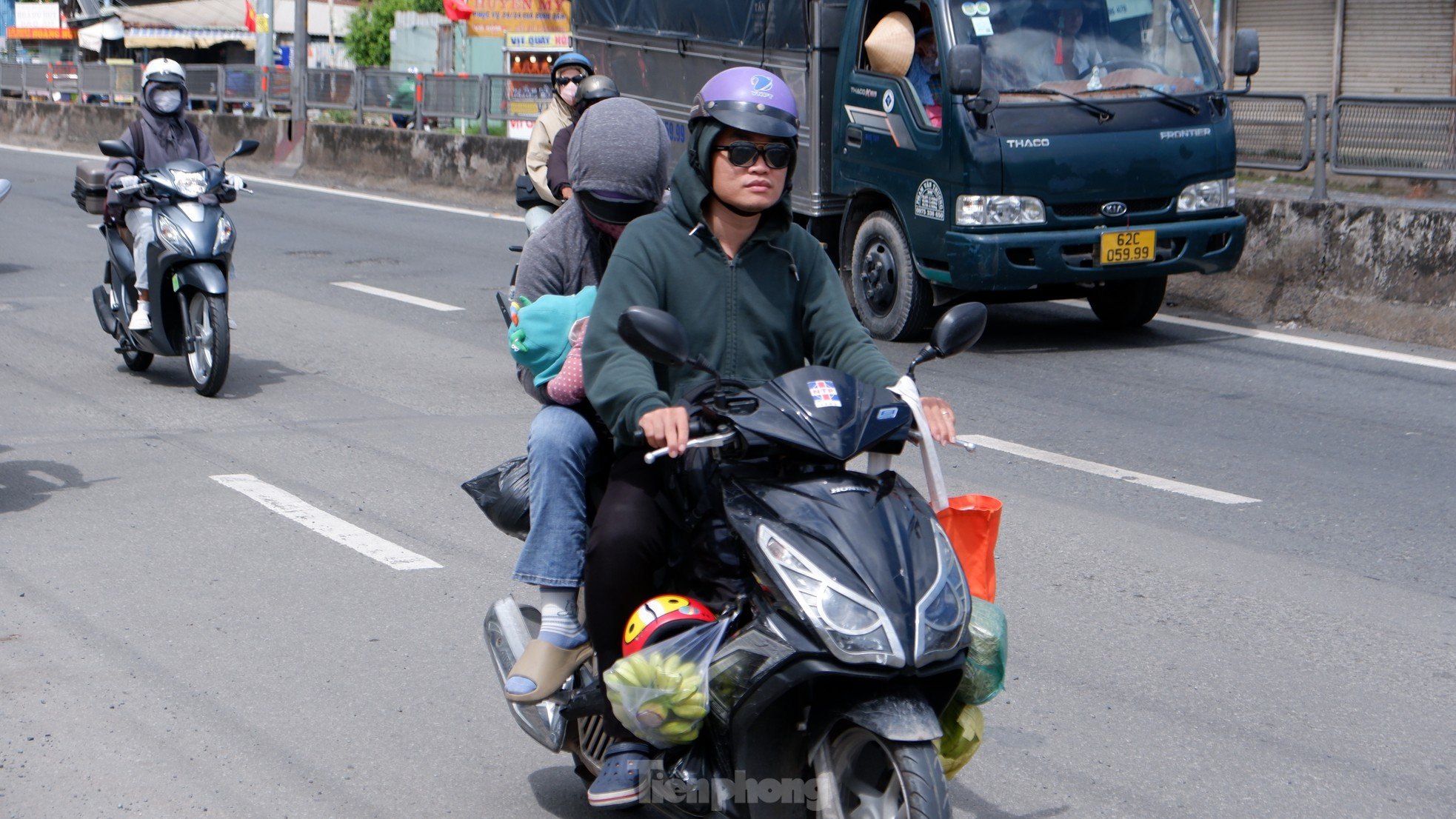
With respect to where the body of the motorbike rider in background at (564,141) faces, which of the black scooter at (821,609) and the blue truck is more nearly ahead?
the black scooter

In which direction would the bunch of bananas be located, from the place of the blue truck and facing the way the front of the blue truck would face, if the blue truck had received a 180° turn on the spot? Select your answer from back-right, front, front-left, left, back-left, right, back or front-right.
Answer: back-left

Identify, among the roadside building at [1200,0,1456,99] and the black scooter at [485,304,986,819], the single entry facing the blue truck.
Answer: the roadside building

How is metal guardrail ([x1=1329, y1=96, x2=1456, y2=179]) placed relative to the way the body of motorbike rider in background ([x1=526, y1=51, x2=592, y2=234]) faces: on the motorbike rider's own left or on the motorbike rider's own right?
on the motorbike rider's own left

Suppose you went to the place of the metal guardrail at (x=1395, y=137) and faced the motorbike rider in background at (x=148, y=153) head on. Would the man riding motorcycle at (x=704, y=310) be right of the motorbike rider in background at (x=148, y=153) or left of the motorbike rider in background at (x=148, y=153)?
left

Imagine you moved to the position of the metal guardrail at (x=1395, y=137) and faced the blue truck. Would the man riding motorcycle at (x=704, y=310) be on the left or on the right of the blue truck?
left

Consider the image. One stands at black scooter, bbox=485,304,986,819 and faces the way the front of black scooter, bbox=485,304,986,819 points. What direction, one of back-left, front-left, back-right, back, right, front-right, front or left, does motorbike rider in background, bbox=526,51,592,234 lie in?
back-left

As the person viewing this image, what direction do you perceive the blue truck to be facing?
facing the viewer and to the right of the viewer

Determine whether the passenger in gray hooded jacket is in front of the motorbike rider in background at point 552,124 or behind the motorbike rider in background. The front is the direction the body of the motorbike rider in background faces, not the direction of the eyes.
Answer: in front

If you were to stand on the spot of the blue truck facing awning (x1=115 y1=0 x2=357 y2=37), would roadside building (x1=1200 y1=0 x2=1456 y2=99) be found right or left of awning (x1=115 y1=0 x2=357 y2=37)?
right
